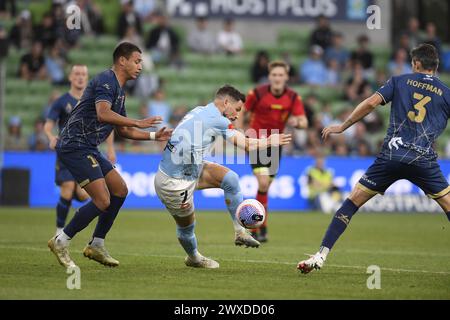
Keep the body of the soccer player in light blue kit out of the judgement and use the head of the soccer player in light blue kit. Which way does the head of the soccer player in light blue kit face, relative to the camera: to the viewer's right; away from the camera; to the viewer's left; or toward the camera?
to the viewer's right

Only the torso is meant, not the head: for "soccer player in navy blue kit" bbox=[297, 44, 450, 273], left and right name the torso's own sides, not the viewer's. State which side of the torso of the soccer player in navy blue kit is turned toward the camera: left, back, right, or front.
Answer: back

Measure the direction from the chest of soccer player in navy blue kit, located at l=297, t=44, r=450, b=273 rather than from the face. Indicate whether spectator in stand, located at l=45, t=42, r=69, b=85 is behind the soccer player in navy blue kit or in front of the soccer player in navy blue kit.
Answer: in front

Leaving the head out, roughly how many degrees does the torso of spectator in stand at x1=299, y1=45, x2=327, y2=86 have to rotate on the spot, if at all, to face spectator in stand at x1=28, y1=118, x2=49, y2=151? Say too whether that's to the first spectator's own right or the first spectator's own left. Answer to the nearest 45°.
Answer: approximately 45° to the first spectator's own right

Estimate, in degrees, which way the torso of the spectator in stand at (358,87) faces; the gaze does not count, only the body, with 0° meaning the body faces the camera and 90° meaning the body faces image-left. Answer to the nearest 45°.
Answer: approximately 0°

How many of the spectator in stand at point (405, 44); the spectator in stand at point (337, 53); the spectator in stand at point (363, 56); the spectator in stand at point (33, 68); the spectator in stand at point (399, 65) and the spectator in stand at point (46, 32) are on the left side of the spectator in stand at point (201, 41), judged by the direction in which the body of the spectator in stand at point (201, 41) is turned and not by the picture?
4

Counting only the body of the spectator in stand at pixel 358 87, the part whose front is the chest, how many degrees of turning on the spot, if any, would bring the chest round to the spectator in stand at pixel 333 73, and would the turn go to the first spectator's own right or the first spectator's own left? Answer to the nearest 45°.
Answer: approximately 135° to the first spectator's own right

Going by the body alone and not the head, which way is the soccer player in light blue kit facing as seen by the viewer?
to the viewer's right

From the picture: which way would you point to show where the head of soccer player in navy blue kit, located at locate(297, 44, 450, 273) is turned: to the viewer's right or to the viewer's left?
to the viewer's left

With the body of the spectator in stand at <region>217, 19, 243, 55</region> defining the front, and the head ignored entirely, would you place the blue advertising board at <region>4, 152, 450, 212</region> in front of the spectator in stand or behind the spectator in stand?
in front

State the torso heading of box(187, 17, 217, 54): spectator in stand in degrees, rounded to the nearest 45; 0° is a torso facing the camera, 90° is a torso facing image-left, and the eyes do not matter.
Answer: approximately 0°

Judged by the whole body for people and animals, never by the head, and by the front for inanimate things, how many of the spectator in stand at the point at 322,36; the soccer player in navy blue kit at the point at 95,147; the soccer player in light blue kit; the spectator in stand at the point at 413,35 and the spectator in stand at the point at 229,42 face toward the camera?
3
